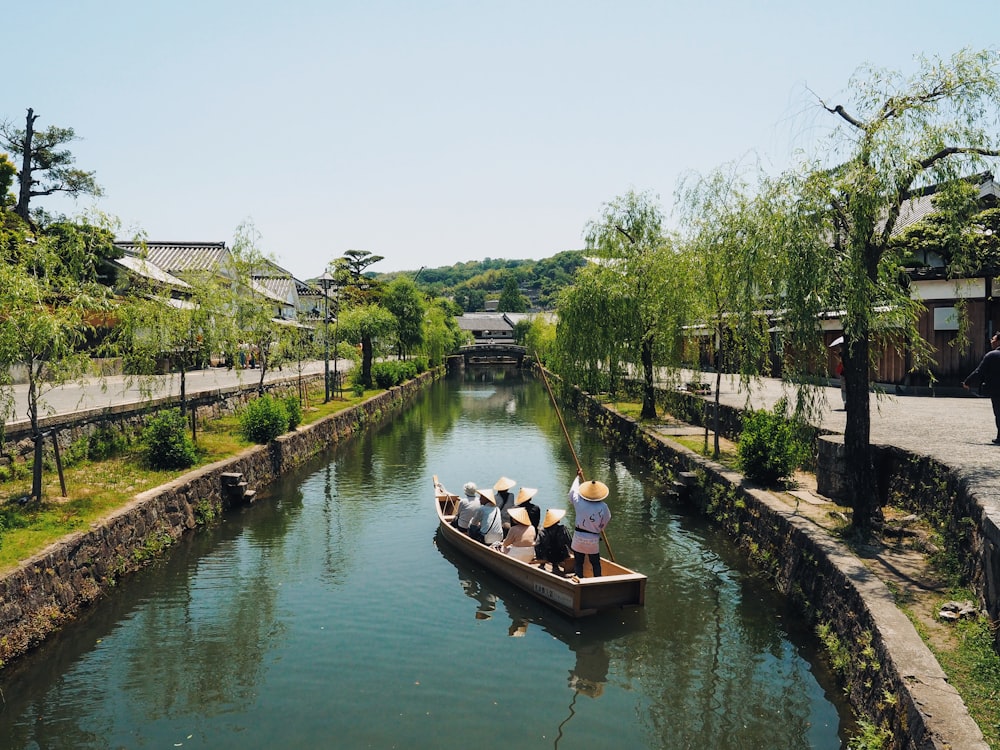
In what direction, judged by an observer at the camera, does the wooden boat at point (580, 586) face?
facing away from the viewer and to the left of the viewer

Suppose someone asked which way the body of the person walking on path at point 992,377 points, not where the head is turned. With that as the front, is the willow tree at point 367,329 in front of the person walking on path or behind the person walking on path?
in front

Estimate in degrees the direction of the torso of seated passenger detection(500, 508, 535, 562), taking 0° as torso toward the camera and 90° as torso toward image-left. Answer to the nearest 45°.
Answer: approximately 135°

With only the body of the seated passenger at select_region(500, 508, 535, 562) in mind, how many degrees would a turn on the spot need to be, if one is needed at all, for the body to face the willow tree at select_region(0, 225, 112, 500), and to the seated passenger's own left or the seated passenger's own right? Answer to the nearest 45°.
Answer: approximately 45° to the seated passenger's own left

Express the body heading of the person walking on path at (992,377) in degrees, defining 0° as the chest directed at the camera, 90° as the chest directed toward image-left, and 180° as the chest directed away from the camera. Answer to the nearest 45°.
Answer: approximately 90°

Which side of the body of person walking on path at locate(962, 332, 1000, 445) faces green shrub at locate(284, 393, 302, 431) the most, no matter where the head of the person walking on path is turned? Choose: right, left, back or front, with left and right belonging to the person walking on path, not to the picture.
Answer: front

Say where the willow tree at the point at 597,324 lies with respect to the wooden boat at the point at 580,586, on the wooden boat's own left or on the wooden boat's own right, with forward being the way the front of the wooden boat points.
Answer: on the wooden boat's own right

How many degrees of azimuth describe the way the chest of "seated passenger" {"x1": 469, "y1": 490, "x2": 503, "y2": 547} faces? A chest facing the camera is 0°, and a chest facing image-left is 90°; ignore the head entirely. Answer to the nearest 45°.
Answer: approximately 135°

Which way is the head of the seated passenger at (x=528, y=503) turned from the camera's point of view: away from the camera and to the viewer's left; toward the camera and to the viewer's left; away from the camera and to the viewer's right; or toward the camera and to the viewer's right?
away from the camera and to the viewer's left
